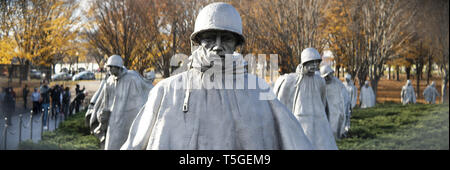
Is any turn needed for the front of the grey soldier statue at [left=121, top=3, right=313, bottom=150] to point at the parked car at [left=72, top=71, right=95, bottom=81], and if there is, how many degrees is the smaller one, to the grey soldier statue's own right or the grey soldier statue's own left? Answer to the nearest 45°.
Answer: approximately 180°

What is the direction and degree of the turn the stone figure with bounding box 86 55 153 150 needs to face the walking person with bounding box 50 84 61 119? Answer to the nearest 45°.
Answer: approximately 135° to its right

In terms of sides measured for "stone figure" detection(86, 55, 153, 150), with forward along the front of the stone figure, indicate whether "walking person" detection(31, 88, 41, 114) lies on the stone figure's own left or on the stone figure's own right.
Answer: on the stone figure's own right

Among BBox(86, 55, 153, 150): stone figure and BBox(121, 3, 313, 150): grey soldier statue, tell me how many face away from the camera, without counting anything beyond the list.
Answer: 0

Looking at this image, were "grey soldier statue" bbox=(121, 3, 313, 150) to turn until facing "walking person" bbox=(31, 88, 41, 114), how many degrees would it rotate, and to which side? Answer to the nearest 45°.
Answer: approximately 135° to its right

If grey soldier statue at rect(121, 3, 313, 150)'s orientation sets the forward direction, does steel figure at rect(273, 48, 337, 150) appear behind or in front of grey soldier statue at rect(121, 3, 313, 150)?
behind

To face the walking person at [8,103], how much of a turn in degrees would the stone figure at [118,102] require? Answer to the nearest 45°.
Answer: approximately 90° to its right

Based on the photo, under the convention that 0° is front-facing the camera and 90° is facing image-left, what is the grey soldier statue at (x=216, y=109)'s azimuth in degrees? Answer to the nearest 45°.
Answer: approximately 0°

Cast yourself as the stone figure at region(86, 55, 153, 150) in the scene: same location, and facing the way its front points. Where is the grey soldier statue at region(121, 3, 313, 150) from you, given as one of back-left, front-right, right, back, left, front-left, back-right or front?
front-left

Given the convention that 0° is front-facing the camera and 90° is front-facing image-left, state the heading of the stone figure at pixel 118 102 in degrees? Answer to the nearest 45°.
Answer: approximately 45°
